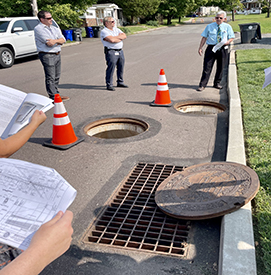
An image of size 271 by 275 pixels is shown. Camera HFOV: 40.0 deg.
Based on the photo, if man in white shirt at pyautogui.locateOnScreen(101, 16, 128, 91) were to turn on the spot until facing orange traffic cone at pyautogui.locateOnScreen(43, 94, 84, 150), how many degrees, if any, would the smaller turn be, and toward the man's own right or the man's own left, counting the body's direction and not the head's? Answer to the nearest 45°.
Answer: approximately 45° to the man's own right

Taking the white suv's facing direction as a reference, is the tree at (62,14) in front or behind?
behind

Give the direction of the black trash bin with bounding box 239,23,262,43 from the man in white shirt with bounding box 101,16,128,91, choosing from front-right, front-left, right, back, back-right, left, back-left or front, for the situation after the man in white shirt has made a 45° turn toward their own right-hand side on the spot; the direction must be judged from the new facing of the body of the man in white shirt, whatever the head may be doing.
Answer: back-left

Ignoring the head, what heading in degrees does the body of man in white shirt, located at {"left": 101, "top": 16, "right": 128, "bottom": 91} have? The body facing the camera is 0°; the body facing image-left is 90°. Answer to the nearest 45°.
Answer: approximately 315°

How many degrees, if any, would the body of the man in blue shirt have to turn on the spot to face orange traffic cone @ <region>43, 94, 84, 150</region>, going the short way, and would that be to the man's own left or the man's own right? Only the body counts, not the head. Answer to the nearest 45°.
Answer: approximately 45° to the man's own right

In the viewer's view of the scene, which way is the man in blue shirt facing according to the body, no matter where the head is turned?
toward the camera

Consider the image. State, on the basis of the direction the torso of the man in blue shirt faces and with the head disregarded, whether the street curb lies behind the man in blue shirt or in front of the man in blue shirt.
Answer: in front

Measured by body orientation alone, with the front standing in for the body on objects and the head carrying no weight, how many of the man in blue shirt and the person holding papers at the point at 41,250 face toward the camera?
1

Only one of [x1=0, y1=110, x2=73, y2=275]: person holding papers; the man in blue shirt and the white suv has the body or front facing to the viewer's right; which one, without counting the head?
the person holding papers

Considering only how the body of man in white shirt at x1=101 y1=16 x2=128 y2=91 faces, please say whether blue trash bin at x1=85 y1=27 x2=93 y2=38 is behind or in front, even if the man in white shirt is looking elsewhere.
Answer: behind

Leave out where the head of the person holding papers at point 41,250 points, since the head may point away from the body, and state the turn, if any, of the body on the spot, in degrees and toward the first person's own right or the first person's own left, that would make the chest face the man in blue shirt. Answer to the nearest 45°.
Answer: approximately 45° to the first person's own left

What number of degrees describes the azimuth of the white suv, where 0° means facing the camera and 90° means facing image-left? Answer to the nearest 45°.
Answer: approximately 45°

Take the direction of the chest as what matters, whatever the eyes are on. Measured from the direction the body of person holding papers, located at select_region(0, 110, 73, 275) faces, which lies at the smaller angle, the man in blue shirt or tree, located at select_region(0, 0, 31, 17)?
the man in blue shirt
